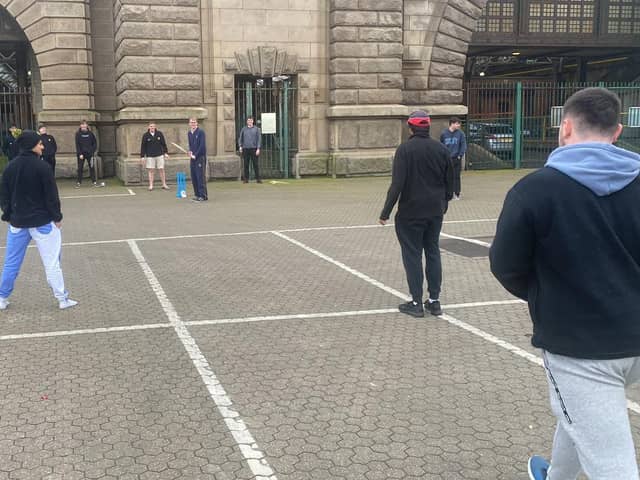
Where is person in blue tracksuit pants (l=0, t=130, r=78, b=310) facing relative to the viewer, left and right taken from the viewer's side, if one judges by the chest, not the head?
facing away from the viewer and to the right of the viewer

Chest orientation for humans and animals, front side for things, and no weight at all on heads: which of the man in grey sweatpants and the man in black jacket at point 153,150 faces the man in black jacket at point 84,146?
the man in grey sweatpants

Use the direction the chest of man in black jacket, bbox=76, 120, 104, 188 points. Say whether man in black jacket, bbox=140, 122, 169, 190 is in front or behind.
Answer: in front

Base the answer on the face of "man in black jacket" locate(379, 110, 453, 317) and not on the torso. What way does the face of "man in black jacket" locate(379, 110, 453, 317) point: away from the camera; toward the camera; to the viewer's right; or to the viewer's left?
away from the camera

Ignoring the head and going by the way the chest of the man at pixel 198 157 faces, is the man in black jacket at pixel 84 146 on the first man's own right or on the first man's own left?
on the first man's own right

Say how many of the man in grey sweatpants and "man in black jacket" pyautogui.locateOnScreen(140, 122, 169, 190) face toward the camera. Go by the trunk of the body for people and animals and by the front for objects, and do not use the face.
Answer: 1

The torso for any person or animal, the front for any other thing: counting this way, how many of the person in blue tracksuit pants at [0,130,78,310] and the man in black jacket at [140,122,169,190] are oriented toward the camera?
1

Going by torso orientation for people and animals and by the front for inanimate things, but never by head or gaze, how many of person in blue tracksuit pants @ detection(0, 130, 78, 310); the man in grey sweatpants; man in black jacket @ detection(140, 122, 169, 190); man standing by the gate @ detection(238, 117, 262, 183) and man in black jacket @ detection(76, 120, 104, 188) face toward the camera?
3

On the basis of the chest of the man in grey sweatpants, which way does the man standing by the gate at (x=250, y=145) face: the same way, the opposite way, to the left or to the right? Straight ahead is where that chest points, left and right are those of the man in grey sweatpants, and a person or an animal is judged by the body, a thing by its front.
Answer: the opposite way

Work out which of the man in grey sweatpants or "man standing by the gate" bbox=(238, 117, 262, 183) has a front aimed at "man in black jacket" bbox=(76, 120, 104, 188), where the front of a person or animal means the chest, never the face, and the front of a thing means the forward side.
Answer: the man in grey sweatpants

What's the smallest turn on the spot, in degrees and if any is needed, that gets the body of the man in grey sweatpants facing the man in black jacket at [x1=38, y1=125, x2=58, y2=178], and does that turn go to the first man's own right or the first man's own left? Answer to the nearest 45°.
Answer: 0° — they already face them

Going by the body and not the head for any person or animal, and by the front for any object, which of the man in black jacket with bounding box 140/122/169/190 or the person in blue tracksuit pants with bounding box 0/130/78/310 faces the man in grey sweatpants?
the man in black jacket

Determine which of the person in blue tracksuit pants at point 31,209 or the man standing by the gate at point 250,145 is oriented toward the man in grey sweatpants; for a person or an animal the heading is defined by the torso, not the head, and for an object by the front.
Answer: the man standing by the gate
